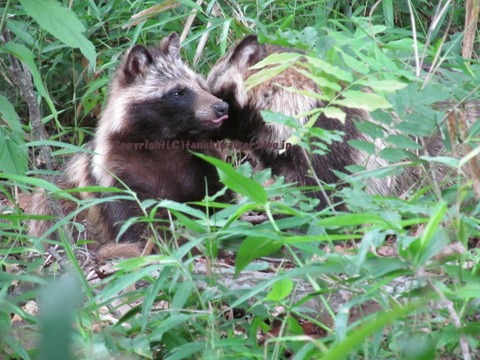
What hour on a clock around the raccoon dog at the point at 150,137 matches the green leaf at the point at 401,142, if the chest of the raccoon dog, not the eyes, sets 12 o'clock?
The green leaf is roughly at 1 o'clock from the raccoon dog.

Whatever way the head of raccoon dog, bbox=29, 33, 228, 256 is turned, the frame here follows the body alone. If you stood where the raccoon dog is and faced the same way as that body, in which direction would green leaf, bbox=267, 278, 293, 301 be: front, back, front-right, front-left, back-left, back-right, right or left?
front-right

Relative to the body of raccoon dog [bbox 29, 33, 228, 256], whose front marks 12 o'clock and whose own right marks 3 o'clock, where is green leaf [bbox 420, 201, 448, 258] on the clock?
The green leaf is roughly at 1 o'clock from the raccoon dog.

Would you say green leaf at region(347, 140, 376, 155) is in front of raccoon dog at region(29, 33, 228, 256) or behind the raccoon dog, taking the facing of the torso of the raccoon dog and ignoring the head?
in front

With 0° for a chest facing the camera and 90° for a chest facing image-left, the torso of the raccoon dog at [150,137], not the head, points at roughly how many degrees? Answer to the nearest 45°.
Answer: approximately 315°
